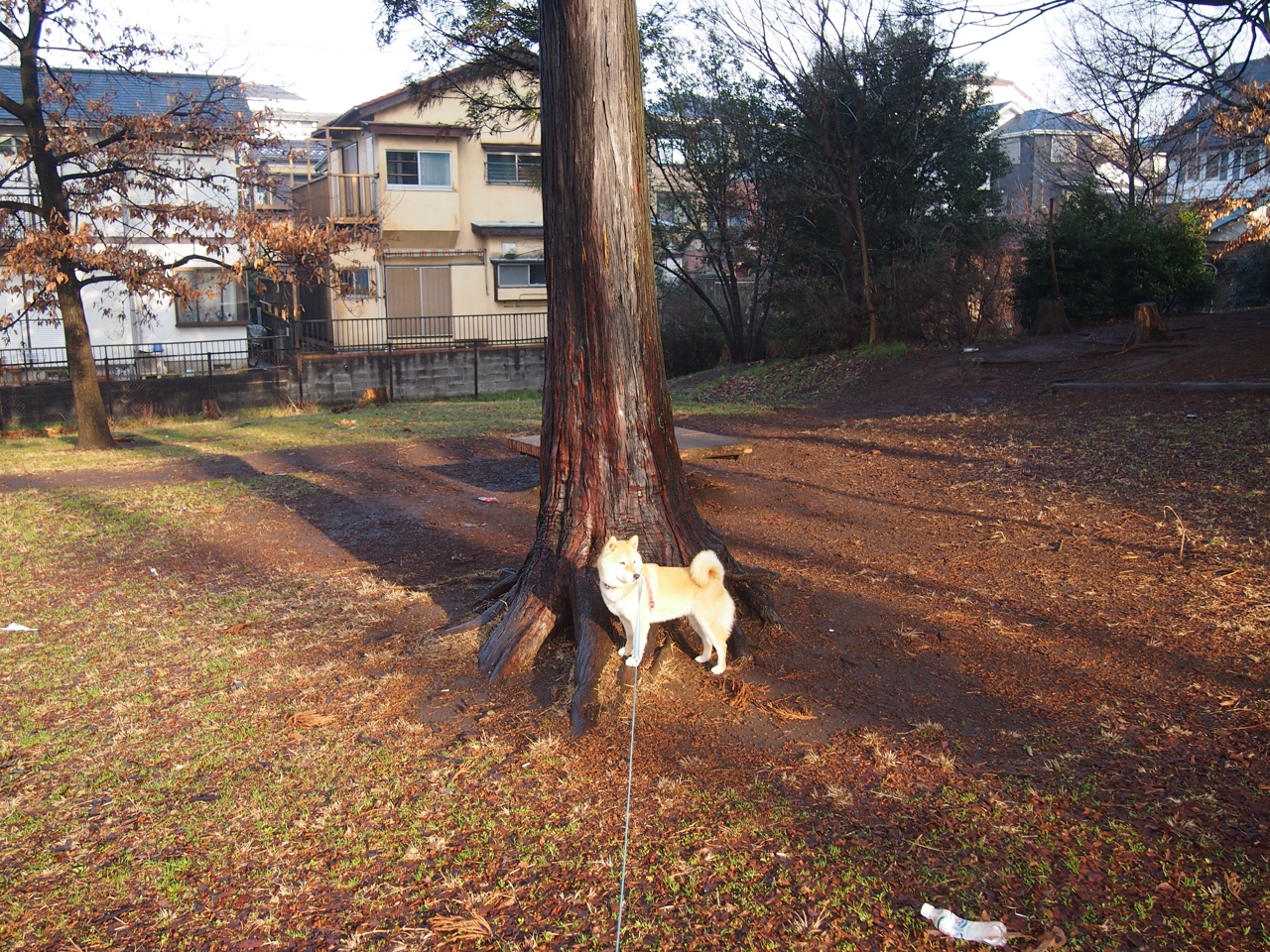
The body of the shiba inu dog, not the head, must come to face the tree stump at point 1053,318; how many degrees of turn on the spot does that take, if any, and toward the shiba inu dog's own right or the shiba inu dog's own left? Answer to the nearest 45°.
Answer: approximately 135° to the shiba inu dog's own right

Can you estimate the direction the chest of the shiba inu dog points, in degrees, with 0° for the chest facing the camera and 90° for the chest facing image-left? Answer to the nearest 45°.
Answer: approximately 90°

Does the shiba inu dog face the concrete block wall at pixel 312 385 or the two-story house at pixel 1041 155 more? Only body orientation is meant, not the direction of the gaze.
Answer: the concrete block wall

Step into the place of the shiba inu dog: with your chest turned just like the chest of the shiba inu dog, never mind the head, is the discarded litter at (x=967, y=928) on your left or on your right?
on your left

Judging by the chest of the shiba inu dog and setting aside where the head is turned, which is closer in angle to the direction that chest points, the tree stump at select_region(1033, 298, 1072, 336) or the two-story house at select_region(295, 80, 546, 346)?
the two-story house

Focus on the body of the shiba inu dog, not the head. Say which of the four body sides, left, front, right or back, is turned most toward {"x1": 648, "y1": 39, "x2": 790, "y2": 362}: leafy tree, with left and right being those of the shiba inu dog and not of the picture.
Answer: right

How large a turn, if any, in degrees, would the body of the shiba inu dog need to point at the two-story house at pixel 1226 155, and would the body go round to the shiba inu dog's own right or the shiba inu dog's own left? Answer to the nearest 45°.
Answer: approximately 135° to the shiba inu dog's own right

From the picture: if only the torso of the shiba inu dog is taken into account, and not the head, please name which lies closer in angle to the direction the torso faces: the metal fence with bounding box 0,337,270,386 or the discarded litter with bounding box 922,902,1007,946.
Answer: the metal fence

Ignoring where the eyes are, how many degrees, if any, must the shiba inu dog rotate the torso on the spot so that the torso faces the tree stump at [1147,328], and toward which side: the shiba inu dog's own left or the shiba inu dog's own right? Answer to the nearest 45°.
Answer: approximately 135° to the shiba inu dog's own right

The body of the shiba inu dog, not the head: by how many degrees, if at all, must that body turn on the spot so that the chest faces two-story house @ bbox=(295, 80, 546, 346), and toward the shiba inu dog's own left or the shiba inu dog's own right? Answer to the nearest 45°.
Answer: approximately 90° to the shiba inu dog's own right

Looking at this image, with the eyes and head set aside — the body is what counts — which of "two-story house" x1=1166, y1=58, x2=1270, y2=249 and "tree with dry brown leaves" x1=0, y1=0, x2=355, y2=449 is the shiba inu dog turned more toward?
the tree with dry brown leaves
